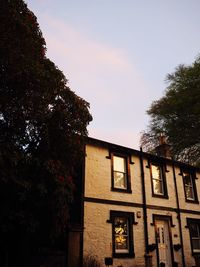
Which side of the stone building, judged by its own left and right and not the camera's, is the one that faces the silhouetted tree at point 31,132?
right
